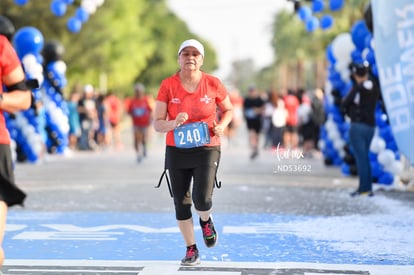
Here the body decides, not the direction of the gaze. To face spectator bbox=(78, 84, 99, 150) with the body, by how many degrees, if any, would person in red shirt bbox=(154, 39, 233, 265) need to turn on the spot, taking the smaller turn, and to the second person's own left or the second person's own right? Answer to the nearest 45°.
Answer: approximately 180°

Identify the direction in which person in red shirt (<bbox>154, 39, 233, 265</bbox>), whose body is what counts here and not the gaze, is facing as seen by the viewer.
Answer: toward the camera

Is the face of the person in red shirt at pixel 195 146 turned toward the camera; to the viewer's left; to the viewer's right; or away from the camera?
toward the camera

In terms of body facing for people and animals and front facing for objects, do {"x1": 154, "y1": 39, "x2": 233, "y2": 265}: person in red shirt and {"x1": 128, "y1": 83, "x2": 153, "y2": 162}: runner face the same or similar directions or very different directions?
same or similar directions

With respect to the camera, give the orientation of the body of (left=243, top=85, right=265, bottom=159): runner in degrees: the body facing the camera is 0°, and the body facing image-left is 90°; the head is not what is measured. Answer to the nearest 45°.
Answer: approximately 0°

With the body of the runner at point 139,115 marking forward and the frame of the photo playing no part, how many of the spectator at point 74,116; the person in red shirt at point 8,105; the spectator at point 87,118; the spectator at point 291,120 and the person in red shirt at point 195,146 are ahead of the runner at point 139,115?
2

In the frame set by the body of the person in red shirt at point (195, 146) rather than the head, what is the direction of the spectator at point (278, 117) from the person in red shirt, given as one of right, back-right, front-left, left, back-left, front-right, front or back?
back

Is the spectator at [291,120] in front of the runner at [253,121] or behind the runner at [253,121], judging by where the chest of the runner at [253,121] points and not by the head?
behind

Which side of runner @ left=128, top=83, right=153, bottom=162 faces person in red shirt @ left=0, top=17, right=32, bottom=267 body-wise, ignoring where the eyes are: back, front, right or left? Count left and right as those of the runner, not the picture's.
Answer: front
